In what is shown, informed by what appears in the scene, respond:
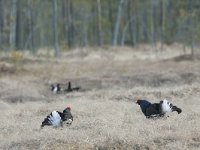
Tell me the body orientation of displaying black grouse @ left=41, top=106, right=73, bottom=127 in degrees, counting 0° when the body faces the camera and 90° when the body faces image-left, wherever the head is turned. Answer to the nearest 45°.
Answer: approximately 225°

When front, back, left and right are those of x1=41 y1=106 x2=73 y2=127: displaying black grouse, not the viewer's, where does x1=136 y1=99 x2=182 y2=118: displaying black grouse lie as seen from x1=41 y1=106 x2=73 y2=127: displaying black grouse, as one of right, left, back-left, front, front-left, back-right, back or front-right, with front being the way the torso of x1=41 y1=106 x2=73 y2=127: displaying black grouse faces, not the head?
front-right

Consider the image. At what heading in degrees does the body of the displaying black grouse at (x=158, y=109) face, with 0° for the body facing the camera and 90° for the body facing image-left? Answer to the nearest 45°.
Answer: approximately 90°

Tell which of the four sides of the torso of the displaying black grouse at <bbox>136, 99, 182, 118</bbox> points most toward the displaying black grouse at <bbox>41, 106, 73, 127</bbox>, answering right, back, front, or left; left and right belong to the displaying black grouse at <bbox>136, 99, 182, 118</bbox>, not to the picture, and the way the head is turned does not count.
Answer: front

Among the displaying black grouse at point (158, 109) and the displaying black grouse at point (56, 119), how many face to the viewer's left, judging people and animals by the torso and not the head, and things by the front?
1
